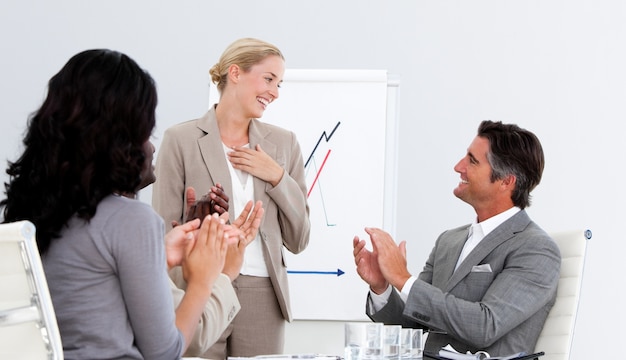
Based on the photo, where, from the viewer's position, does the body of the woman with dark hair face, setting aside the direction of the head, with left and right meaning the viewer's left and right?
facing away from the viewer and to the right of the viewer

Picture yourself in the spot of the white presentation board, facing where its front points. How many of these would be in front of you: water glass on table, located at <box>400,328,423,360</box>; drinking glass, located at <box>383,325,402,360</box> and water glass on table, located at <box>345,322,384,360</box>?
3

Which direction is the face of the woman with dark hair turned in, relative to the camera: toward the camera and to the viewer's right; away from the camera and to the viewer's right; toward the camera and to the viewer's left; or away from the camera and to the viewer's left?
away from the camera and to the viewer's right

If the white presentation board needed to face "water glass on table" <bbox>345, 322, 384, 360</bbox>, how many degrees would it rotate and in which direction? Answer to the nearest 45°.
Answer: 0° — it already faces it

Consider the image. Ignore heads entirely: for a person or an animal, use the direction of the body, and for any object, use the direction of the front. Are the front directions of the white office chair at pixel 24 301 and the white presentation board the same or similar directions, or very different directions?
very different directions

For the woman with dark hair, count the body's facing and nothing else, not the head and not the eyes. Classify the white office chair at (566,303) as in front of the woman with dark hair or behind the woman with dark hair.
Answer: in front

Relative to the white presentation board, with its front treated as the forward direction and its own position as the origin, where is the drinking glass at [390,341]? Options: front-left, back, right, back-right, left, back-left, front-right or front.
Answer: front

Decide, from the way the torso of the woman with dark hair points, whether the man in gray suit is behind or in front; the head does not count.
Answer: in front

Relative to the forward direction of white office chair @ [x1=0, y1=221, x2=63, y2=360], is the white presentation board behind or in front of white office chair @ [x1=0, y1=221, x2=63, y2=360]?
in front

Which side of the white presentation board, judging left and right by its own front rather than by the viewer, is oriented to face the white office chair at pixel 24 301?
front

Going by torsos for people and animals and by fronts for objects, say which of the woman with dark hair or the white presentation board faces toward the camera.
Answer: the white presentation board

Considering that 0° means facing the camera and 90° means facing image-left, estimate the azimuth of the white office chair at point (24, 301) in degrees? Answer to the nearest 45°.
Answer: approximately 225°

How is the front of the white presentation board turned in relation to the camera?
facing the viewer

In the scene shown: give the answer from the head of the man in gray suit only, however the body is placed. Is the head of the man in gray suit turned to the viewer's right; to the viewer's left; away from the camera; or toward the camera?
to the viewer's left
